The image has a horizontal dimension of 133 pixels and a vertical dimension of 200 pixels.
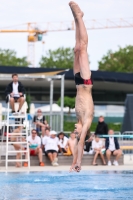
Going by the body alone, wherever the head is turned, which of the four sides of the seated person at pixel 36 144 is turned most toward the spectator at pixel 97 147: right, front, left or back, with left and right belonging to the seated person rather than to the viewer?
left

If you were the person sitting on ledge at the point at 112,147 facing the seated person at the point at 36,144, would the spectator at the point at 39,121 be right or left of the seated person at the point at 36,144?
right

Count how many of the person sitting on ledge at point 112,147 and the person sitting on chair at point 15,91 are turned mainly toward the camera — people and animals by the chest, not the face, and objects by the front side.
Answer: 2

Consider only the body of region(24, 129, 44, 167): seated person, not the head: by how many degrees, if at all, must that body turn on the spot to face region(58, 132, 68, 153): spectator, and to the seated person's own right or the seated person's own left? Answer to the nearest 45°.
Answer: approximately 135° to the seated person's own left

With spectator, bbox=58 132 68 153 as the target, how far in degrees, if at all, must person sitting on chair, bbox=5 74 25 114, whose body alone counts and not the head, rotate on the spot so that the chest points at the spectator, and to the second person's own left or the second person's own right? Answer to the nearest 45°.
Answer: approximately 135° to the second person's own left

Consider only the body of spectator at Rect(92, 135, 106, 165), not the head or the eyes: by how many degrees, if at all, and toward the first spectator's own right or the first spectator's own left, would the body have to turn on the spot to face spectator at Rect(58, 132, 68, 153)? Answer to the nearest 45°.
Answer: approximately 90° to the first spectator's own right
